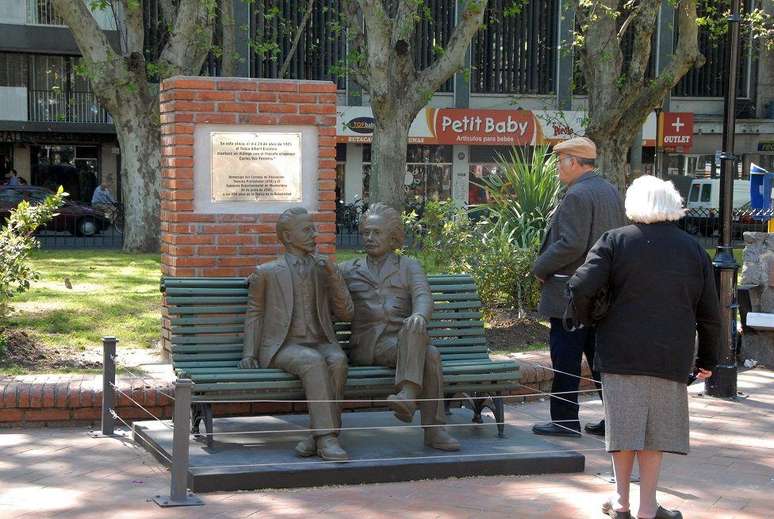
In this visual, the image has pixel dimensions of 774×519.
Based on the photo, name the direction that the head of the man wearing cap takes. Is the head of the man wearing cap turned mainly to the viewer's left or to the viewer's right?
to the viewer's left

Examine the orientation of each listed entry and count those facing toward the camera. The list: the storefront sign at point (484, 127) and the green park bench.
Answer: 2

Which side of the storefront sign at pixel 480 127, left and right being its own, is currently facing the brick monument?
front

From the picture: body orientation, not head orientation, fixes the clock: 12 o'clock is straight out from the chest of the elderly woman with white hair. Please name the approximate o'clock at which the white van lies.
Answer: The white van is roughly at 12 o'clock from the elderly woman with white hair.

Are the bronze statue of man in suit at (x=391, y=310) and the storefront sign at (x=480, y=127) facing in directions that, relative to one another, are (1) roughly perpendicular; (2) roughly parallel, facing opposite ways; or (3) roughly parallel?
roughly parallel

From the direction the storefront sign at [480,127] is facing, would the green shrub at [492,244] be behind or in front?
in front

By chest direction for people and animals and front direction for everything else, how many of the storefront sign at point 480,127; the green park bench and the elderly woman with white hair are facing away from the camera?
1

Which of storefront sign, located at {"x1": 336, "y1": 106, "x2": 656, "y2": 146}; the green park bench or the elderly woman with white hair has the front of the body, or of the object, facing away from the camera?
the elderly woman with white hair

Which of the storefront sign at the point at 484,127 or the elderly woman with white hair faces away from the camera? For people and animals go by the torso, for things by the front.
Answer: the elderly woman with white hair

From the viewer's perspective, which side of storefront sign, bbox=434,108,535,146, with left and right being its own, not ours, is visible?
front

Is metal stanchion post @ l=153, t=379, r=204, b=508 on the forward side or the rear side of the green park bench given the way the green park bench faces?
on the forward side

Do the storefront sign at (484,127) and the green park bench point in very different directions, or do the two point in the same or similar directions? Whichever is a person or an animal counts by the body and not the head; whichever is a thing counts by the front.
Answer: same or similar directions

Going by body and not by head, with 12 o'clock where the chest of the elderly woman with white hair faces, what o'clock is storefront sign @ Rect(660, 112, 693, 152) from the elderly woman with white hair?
The storefront sign is roughly at 12 o'clock from the elderly woman with white hair.

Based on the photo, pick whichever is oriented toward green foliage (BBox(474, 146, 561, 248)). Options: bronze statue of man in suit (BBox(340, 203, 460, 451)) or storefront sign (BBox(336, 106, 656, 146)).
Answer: the storefront sign

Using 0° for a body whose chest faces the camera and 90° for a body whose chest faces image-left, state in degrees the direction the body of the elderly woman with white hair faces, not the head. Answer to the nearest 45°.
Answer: approximately 180°

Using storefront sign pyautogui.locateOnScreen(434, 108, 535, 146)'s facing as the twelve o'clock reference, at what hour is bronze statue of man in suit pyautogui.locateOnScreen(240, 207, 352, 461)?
The bronze statue of man in suit is roughly at 12 o'clock from the storefront sign.

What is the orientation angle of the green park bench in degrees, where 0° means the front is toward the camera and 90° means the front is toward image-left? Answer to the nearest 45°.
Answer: approximately 0°

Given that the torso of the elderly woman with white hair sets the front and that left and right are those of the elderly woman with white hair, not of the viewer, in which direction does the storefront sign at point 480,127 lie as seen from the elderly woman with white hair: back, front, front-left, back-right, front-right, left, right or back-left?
front

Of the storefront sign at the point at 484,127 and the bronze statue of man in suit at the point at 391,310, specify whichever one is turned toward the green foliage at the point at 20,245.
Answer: the storefront sign

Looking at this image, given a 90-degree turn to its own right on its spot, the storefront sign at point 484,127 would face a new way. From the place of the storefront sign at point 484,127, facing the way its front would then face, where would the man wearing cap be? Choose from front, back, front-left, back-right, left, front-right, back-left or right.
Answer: left

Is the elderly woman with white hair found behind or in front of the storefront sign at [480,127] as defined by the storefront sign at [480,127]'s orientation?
in front

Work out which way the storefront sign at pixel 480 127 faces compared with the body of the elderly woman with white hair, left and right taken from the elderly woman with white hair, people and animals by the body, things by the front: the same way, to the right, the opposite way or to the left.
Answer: the opposite way
